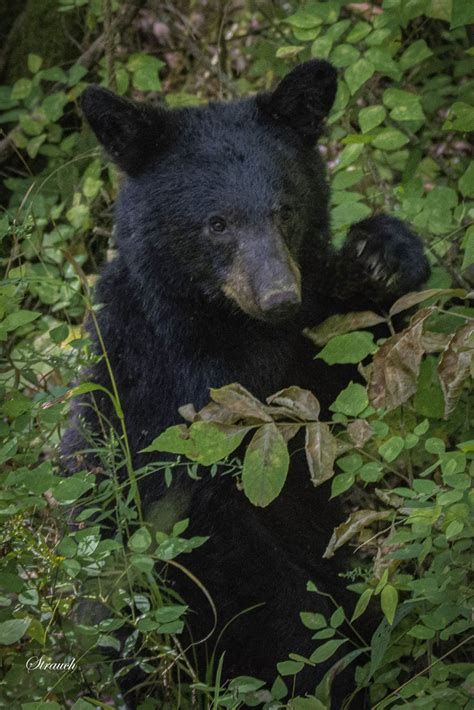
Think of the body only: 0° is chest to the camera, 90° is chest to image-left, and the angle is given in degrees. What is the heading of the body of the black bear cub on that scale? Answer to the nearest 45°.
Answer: approximately 315°

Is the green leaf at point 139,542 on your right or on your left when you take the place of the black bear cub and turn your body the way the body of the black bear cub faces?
on your right

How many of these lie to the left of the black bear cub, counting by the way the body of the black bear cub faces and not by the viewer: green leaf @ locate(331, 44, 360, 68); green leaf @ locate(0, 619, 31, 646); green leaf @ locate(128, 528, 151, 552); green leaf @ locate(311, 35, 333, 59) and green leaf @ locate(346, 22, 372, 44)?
3

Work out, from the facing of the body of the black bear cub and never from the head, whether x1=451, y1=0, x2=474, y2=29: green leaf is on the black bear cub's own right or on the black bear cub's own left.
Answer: on the black bear cub's own left

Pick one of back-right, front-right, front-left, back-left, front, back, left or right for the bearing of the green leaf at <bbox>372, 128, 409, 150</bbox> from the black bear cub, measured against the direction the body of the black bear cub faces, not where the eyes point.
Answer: left

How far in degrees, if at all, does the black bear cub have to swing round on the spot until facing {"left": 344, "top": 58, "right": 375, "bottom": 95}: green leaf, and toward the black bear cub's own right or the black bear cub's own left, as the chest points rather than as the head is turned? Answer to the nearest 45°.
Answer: approximately 90° to the black bear cub's own left

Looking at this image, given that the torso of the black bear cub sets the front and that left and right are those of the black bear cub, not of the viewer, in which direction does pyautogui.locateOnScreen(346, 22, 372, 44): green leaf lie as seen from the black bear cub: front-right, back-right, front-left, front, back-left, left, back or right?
left
